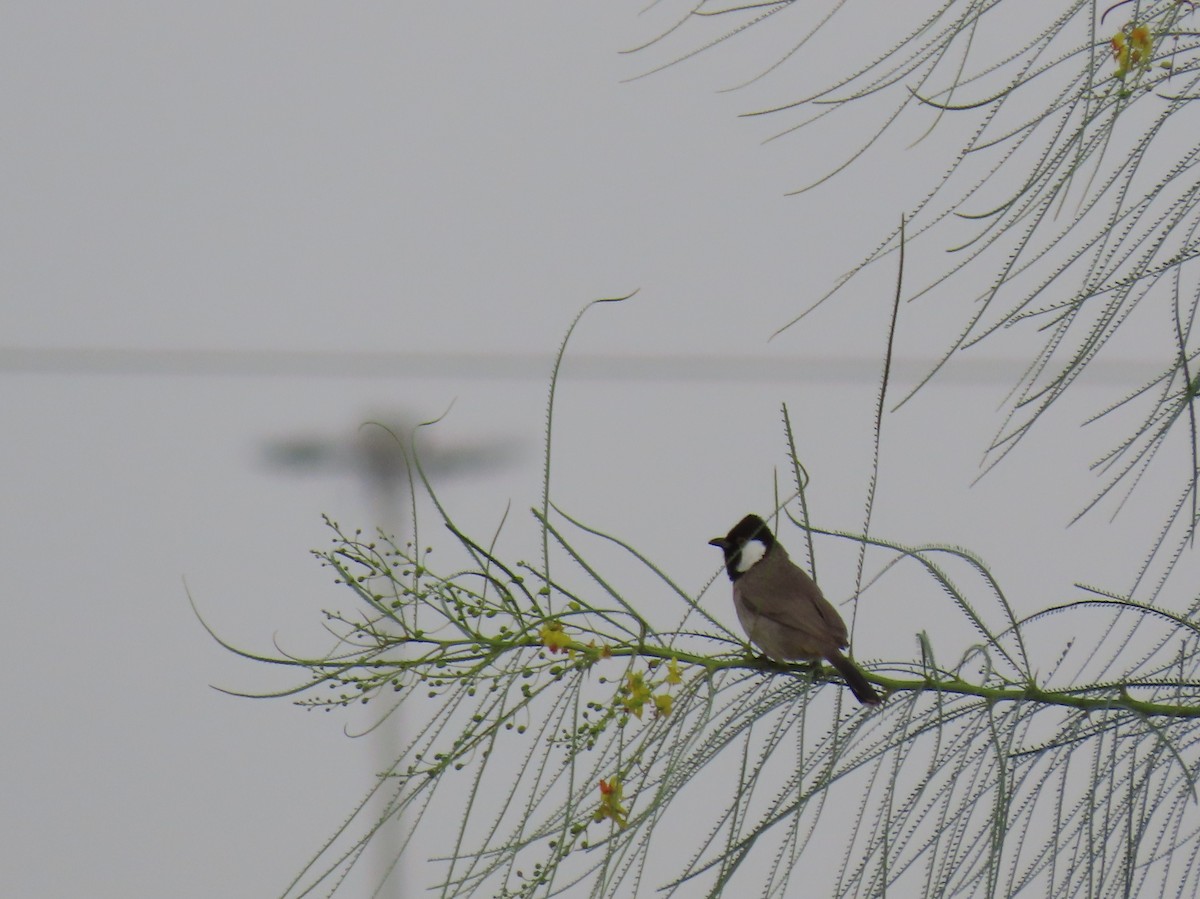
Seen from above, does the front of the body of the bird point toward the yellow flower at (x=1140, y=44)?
no

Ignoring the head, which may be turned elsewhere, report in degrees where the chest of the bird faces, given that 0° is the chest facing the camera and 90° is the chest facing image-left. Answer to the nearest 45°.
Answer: approximately 90°
